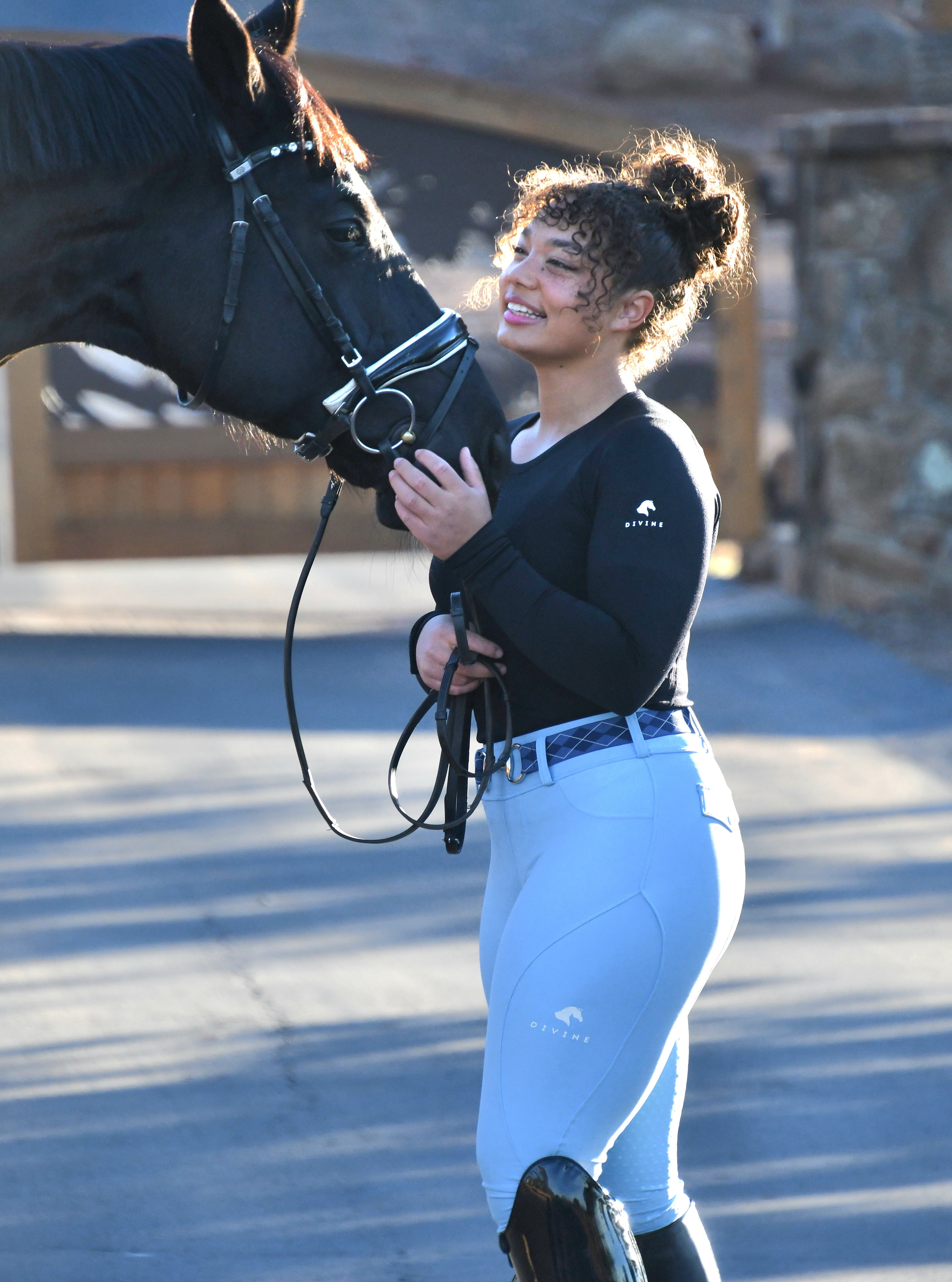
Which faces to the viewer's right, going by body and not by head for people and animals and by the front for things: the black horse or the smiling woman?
the black horse

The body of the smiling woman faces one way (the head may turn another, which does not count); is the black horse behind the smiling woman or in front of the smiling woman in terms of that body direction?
in front

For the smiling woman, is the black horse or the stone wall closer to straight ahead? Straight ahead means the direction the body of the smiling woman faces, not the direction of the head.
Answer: the black horse

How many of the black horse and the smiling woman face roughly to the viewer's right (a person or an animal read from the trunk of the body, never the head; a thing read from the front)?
1

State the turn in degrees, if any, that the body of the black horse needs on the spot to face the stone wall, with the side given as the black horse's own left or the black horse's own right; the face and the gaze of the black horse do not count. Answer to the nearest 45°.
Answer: approximately 45° to the black horse's own left

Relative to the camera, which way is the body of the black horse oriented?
to the viewer's right

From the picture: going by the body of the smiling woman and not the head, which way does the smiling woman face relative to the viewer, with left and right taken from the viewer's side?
facing to the left of the viewer

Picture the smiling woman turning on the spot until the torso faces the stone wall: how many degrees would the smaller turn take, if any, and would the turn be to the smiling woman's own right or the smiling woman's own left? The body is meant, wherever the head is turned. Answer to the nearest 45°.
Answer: approximately 90° to the smiling woman's own right

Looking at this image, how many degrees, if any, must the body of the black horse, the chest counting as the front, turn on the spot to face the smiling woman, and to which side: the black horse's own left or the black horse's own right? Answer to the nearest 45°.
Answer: approximately 45° to the black horse's own right

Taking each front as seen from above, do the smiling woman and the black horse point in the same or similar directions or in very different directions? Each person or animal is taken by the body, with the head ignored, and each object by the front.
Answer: very different directions
